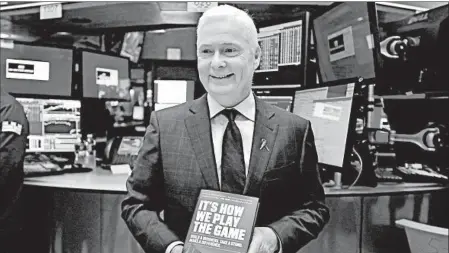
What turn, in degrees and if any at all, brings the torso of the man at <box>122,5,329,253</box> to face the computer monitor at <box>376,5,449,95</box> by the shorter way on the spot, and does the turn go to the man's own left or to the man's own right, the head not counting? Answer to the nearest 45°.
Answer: approximately 135° to the man's own left

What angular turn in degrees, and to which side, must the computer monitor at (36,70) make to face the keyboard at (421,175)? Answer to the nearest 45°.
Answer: approximately 45° to its left

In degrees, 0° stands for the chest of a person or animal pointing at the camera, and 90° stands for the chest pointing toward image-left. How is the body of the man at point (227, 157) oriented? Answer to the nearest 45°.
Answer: approximately 0°

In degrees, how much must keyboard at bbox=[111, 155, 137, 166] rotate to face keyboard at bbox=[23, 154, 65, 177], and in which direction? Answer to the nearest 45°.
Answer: approximately 45° to its right
